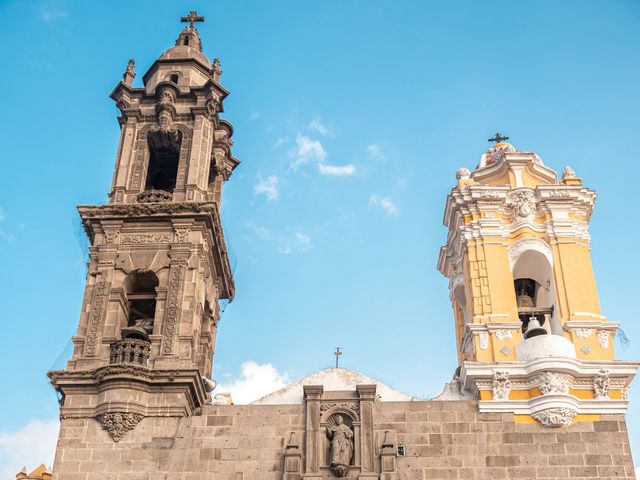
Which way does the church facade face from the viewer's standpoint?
toward the camera

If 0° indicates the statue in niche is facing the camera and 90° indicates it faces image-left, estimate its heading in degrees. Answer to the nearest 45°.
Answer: approximately 0°
